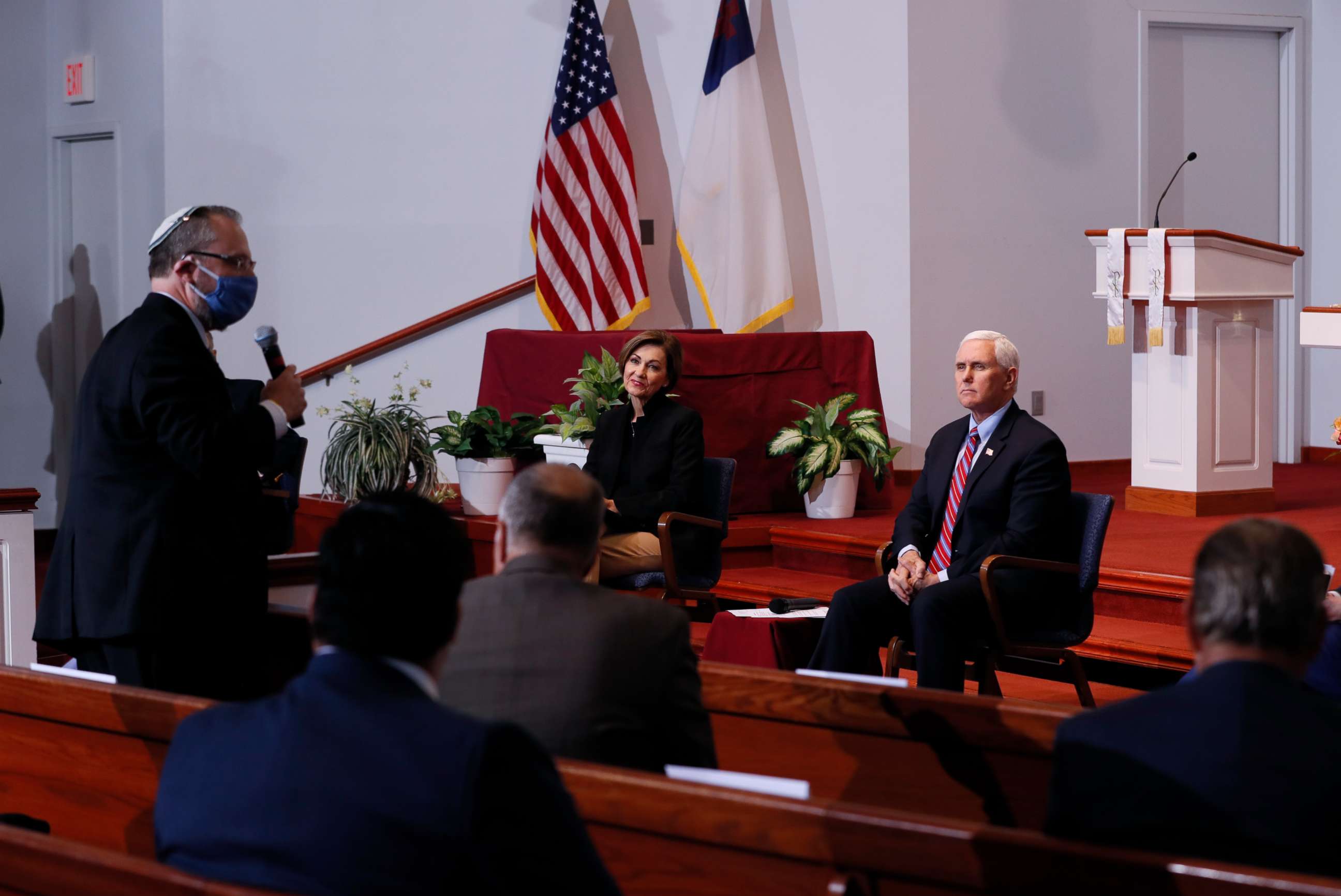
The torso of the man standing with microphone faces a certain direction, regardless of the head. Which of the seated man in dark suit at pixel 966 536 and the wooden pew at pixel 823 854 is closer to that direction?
the seated man in dark suit

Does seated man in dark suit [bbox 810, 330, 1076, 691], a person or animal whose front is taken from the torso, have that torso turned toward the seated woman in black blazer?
no

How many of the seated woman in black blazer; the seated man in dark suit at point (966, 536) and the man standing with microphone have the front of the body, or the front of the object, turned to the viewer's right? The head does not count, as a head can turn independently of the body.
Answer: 1

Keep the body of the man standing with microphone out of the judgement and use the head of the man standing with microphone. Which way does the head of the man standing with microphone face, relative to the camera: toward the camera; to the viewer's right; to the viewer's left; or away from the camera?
to the viewer's right

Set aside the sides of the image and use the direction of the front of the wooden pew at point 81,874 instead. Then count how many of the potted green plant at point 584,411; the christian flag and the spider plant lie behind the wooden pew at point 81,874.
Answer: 0

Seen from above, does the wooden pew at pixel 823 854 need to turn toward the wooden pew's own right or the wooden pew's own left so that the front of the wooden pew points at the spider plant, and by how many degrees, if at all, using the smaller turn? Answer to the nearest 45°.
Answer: approximately 45° to the wooden pew's own left

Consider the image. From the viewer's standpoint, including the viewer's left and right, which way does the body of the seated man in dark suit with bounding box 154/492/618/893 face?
facing away from the viewer and to the right of the viewer

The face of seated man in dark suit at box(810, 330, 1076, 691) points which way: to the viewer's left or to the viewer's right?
to the viewer's left

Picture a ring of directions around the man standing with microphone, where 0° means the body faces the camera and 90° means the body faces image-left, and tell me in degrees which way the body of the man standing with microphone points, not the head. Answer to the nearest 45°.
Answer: approximately 270°

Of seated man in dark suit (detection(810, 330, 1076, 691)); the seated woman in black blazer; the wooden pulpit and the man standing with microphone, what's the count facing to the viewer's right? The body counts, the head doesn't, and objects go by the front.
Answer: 1

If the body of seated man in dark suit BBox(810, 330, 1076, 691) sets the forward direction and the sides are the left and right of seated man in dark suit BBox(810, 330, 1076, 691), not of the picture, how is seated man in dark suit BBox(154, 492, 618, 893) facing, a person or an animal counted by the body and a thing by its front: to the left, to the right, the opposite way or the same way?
the opposite way

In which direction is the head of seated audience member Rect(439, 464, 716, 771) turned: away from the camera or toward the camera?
away from the camera

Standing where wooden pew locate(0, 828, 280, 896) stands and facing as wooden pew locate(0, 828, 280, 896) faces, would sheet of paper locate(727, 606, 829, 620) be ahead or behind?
ahead

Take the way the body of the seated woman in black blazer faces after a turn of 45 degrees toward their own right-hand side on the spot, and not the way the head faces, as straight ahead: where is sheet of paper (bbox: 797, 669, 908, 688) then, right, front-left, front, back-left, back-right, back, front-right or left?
left

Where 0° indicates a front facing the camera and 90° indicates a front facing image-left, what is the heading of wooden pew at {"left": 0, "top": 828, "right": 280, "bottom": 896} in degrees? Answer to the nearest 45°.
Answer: approximately 225°
